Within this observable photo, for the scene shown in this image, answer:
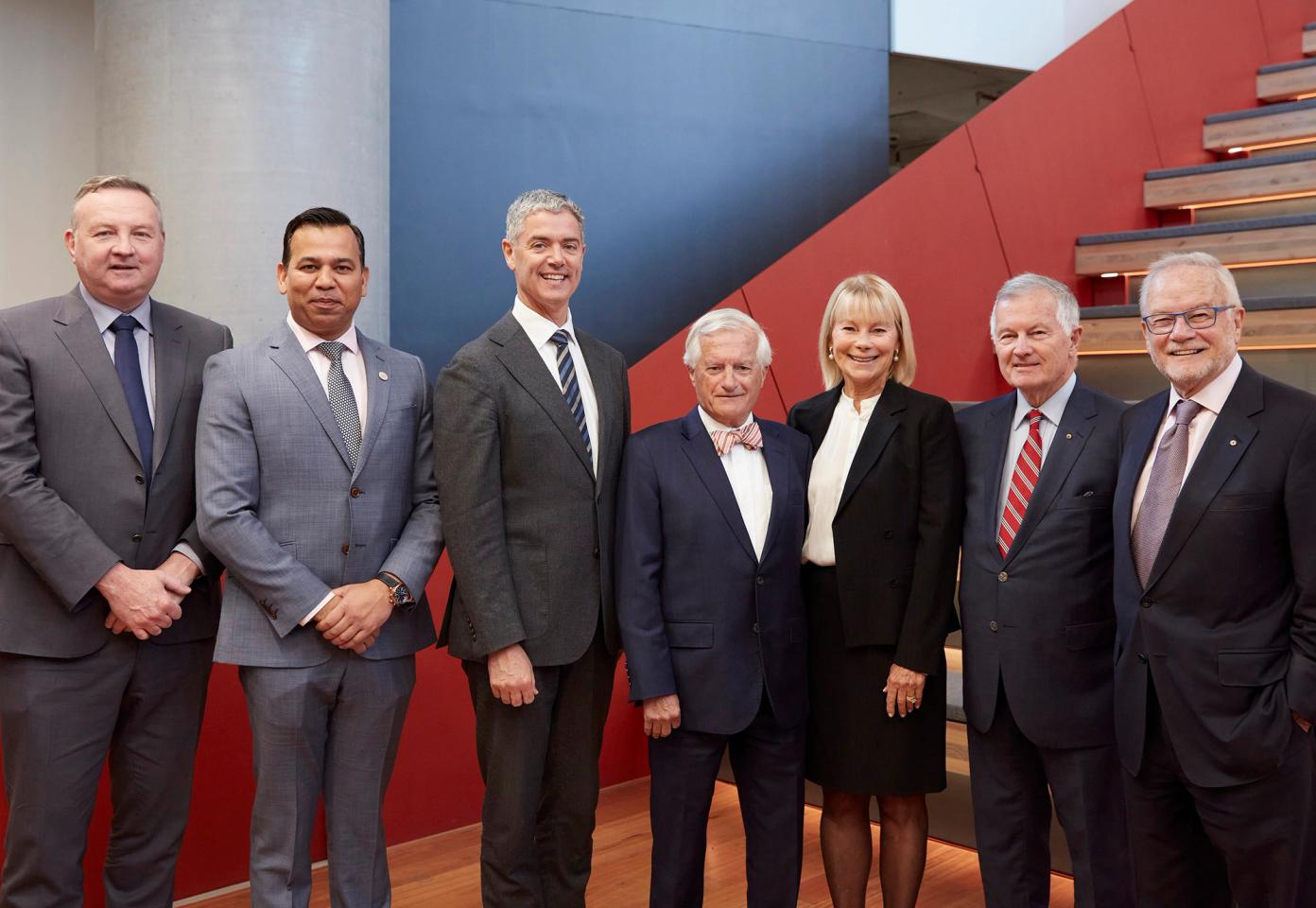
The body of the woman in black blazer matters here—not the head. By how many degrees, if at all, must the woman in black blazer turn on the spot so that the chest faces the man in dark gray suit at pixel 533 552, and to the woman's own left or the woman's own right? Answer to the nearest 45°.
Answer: approximately 45° to the woman's own right

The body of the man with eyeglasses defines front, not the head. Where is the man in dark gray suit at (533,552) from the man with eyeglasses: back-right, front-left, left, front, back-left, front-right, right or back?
front-right

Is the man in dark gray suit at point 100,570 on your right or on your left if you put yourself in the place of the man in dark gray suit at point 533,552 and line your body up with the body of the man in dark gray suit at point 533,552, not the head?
on your right

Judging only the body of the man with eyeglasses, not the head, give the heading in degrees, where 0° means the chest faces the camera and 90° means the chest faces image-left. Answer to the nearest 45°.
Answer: approximately 45°
